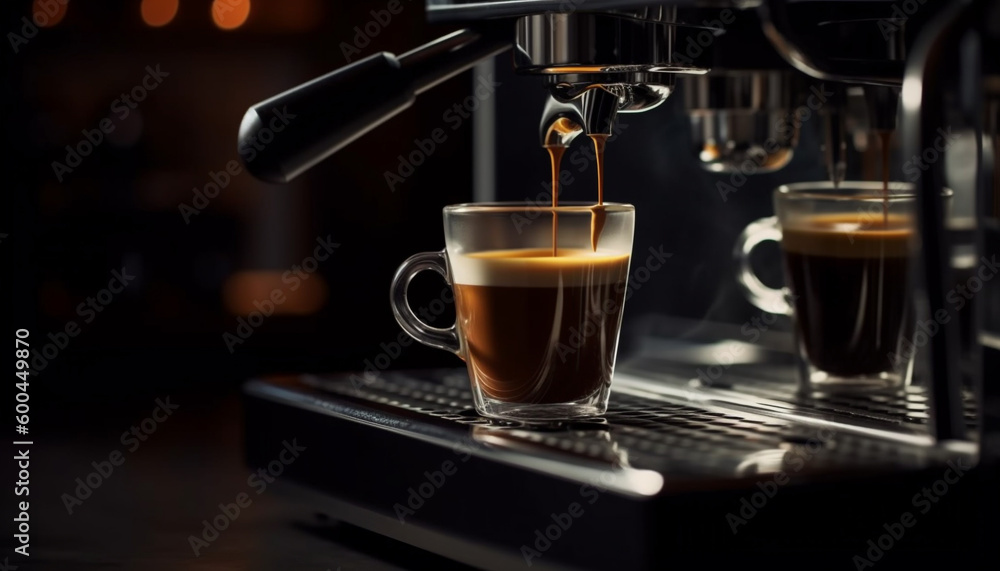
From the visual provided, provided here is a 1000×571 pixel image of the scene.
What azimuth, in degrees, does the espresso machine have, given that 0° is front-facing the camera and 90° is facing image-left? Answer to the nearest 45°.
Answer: approximately 45°
